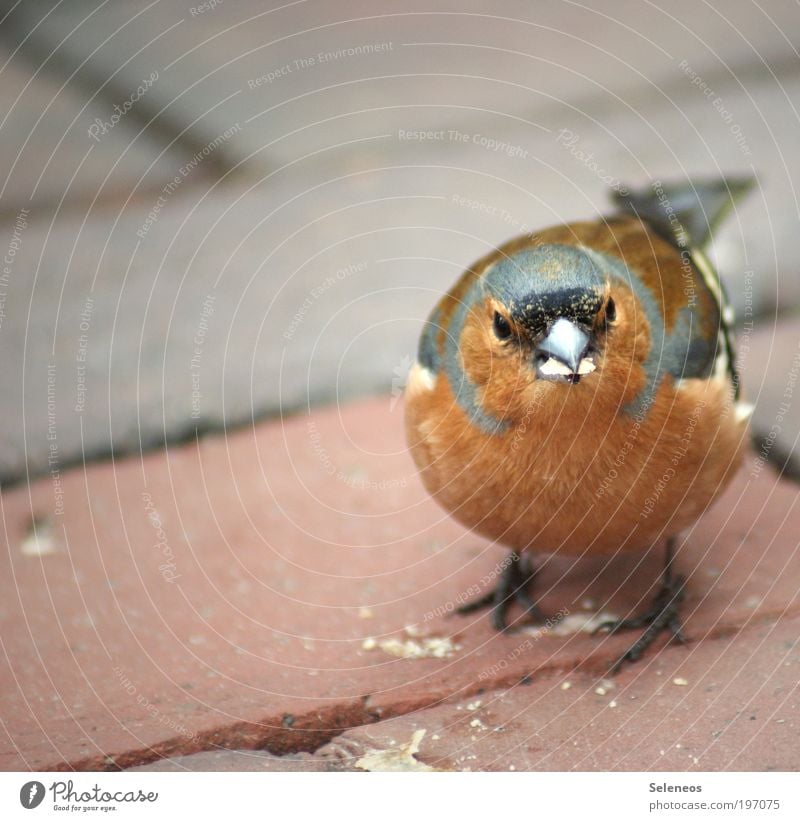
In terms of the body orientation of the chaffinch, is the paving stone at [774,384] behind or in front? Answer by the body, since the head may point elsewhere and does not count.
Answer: behind

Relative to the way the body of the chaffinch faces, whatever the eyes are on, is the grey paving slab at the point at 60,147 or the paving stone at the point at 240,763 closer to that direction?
the paving stone

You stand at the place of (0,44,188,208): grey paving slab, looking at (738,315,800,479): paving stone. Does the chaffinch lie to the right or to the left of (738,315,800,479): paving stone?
right

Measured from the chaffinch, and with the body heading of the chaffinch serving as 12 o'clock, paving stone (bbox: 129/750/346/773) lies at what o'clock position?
The paving stone is roughly at 2 o'clock from the chaffinch.

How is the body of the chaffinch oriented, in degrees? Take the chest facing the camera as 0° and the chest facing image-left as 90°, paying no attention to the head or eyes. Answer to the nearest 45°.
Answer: approximately 0°

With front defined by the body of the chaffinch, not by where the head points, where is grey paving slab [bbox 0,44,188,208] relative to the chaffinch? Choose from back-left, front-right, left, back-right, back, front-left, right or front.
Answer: back-right
